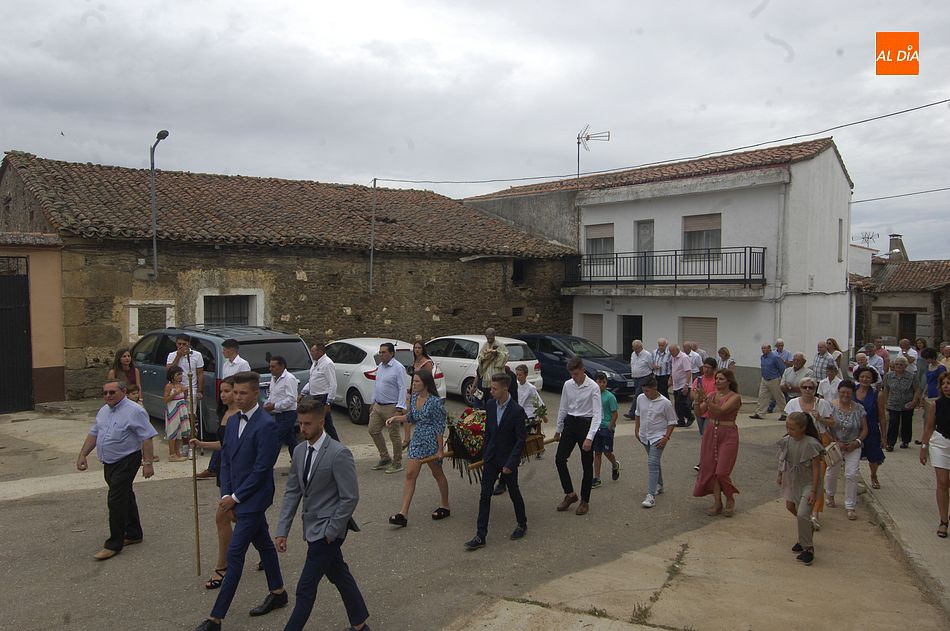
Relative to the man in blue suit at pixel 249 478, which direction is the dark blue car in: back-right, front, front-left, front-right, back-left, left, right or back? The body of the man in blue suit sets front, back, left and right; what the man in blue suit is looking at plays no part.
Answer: back

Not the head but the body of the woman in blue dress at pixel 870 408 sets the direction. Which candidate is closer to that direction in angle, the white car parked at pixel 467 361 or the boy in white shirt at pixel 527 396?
the boy in white shirt

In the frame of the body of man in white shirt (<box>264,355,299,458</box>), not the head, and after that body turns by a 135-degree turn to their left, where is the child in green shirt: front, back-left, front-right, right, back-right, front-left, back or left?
front

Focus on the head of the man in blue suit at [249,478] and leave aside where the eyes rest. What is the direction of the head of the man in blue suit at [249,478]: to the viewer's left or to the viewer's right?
to the viewer's left

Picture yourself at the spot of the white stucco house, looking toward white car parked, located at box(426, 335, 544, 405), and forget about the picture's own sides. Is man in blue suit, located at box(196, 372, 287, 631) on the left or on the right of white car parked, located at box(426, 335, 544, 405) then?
left

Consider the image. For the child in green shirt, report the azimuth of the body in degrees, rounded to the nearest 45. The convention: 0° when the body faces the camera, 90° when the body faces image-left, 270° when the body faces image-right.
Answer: approximately 45°

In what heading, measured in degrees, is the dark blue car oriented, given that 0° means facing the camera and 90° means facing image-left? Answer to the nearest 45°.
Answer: approximately 315°

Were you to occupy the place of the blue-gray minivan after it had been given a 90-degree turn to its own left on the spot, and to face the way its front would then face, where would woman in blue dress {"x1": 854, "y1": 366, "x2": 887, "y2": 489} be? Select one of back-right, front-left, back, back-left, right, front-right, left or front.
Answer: left

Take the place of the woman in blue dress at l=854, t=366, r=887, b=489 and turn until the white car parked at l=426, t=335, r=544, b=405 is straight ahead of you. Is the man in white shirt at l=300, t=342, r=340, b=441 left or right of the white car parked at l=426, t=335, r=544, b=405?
left

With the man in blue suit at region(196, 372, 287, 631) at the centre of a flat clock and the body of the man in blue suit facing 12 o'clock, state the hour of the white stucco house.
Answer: The white stucco house is roughly at 6 o'clock from the man in blue suit.
